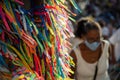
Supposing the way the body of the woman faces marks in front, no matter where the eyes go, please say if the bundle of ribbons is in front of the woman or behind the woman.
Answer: in front

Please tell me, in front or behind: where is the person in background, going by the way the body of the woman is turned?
behind

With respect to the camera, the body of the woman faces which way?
toward the camera

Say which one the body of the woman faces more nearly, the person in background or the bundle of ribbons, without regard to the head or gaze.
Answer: the bundle of ribbons
